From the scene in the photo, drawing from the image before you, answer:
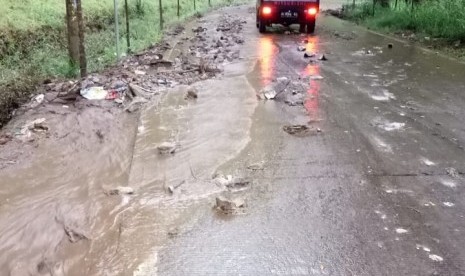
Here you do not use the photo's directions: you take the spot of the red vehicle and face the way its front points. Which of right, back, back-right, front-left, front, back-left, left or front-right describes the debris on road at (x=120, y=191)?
back

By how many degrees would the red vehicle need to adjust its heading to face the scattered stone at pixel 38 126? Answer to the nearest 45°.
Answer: approximately 180°

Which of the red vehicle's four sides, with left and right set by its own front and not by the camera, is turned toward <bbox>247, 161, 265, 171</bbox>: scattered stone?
back

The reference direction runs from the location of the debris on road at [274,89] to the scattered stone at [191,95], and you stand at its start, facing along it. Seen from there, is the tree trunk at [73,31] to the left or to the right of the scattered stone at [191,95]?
right

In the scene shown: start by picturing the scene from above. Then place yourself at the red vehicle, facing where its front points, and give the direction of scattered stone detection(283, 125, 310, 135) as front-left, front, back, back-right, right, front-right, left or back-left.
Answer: back

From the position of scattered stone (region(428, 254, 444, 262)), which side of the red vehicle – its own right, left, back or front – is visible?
back

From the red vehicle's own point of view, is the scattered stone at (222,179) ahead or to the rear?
to the rear

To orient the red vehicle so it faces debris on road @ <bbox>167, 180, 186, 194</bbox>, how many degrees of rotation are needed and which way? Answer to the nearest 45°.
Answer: approximately 180°

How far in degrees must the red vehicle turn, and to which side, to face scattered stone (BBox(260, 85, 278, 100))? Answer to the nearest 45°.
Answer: approximately 180°

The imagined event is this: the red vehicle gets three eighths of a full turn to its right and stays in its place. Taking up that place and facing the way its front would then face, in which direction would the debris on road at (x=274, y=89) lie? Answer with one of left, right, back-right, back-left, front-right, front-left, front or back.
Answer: front-right

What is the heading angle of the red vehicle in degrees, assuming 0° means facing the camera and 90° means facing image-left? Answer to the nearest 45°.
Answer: approximately 180°

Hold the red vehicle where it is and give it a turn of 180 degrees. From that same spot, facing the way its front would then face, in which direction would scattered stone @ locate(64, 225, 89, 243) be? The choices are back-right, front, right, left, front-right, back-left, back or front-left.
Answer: front

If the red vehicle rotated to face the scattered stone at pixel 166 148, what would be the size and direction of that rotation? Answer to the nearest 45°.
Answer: approximately 180°
